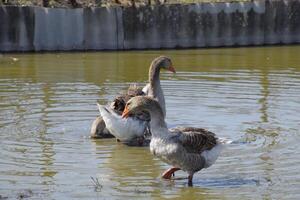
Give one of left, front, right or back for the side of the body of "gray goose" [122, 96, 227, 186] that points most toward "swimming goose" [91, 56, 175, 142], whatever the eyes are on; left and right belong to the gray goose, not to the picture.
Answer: right

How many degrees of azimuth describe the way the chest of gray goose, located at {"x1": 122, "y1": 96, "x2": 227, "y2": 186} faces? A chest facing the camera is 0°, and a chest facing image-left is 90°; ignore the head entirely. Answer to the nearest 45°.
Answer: approximately 90°
